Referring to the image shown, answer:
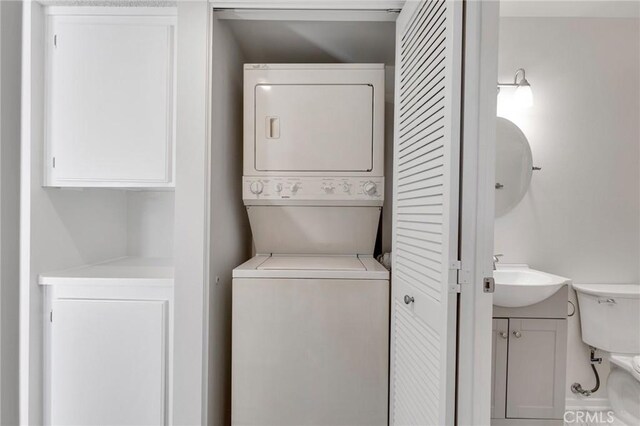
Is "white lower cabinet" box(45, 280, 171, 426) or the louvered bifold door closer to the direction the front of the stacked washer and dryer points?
the louvered bifold door

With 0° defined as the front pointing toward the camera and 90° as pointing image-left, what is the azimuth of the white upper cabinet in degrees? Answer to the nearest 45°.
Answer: approximately 0°

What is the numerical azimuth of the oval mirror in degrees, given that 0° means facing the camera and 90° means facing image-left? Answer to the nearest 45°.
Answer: approximately 0°

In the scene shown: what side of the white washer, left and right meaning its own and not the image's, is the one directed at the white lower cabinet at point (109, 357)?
right

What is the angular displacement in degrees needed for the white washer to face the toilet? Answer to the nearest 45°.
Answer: approximately 90° to its left
